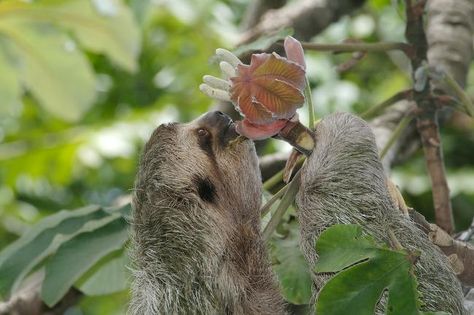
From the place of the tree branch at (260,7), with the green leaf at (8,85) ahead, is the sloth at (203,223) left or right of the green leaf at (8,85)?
left

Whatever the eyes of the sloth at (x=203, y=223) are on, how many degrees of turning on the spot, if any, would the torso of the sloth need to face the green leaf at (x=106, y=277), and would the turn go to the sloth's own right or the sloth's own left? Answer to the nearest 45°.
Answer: approximately 135° to the sloth's own left

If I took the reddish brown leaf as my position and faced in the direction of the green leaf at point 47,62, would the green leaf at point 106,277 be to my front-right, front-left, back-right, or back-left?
front-left
